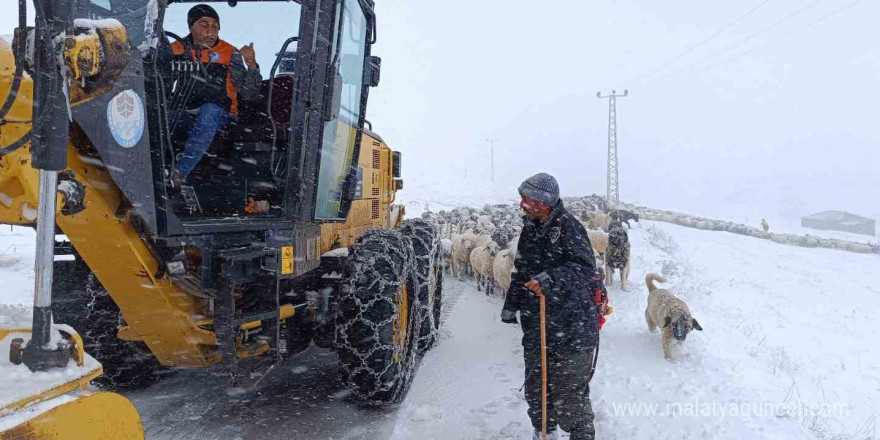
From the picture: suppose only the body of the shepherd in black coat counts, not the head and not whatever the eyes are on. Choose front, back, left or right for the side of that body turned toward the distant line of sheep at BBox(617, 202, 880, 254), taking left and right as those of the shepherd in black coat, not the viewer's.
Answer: back

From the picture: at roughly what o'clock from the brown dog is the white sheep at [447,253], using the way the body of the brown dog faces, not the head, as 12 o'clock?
The white sheep is roughly at 6 o'clock from the brown dog.

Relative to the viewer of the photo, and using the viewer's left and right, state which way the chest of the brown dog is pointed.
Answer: facing the viewer and to the right of the viewer

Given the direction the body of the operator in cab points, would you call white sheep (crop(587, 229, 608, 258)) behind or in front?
behind

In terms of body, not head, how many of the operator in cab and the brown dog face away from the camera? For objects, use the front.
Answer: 0

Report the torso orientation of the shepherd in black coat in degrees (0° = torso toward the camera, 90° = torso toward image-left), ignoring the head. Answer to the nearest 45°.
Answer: approximately 45°
